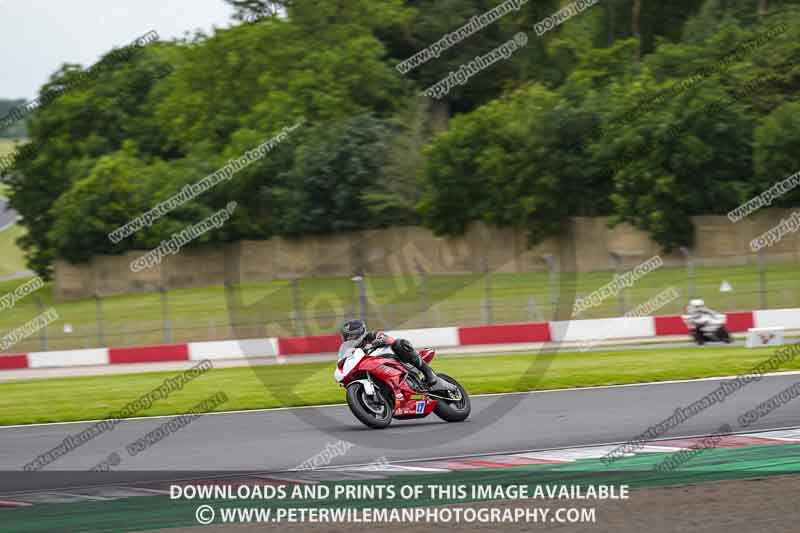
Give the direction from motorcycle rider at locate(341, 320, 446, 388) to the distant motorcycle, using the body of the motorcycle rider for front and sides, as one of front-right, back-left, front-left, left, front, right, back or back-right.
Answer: back-right

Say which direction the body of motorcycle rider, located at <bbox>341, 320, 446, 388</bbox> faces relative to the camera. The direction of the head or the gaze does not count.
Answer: to the viewer's left

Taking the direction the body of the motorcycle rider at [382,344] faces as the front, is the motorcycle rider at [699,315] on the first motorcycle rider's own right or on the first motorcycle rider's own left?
on the first motorcycle rider's own right

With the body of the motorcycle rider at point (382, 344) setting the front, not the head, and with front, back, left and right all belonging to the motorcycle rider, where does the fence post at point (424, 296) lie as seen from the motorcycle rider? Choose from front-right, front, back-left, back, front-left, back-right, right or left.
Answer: right

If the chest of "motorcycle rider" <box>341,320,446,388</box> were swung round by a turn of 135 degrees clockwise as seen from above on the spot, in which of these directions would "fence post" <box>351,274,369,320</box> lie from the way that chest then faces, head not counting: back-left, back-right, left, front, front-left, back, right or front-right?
front-left

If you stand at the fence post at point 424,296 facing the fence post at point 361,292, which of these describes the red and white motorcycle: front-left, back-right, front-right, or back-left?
front-left

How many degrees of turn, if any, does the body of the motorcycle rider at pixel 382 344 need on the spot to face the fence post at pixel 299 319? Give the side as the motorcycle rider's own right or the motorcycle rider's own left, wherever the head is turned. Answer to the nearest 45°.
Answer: approximately 90° to the motorcycle rider's own right
